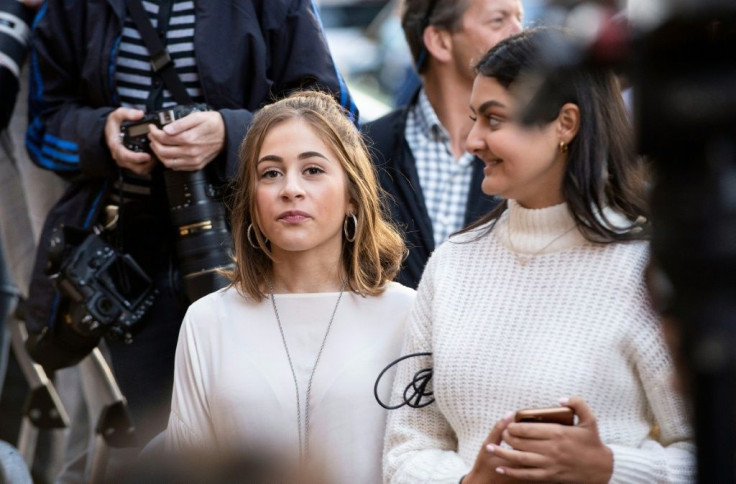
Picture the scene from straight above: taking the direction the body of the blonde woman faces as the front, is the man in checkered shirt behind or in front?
behind

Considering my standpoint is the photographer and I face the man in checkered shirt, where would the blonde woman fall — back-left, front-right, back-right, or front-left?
front-right

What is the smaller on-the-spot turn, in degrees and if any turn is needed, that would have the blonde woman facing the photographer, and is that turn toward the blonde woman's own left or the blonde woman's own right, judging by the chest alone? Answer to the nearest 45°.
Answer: approximately 135° to the blonde woman's own right

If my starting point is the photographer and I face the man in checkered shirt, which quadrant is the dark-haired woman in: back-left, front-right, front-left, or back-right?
front-right

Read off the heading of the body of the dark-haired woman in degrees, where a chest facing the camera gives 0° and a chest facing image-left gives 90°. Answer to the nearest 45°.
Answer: approximately 45°

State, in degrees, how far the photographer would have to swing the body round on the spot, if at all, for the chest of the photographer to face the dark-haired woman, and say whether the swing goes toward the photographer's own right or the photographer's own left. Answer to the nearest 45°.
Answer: approximately 45° to the photographer's own left

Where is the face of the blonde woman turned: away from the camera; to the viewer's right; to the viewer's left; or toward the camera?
toward the camera

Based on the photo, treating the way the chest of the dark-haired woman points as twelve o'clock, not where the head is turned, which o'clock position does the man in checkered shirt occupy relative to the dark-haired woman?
The man in checkered shirt is roughly at 4 o'clock from the dark-haired woman.

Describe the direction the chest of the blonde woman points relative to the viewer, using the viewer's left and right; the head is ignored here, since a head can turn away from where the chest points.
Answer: facing the viewer

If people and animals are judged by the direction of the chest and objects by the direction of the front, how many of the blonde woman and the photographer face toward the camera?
2

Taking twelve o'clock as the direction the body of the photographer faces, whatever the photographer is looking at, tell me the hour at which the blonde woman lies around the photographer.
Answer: The blonde woman is roughly at 11 o'clock from the photographer.
